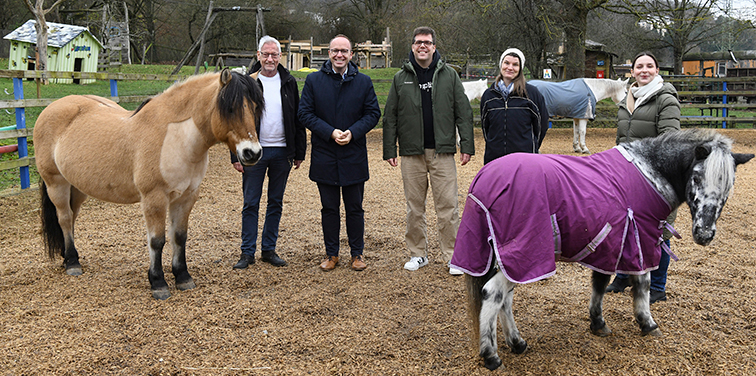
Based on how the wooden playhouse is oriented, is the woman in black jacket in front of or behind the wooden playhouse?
in front

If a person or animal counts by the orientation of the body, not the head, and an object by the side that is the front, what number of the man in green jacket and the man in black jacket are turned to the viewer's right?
0

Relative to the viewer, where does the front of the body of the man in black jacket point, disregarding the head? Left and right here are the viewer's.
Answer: facing the viewer

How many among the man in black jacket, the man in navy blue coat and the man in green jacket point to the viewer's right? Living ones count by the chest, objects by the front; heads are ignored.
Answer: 0

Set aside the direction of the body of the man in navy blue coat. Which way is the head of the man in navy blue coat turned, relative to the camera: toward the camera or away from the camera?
toward the camera
